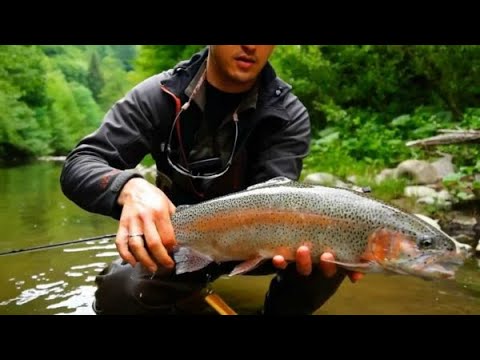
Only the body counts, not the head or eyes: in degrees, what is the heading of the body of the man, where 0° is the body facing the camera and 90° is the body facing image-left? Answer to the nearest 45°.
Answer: approximately 0°
